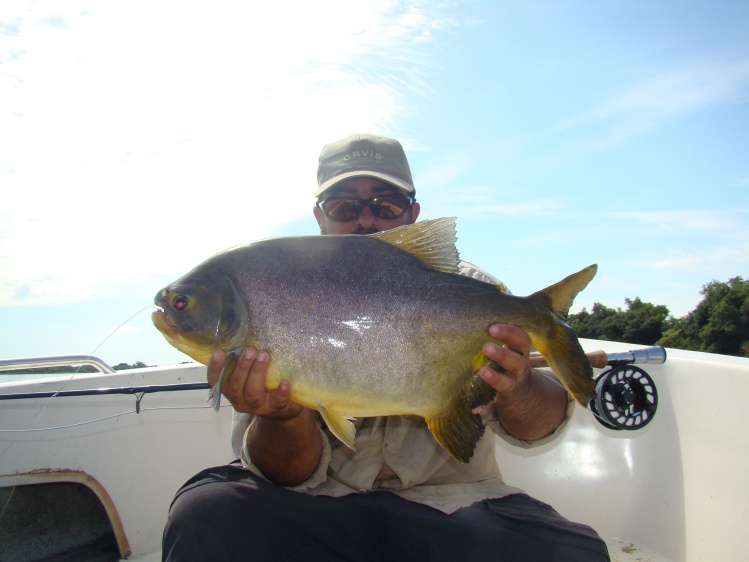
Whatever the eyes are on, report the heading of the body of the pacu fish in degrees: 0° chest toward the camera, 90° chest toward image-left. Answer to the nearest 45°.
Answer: approximately 90°

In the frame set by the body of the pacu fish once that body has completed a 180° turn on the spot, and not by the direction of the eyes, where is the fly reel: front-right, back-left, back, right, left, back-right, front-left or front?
front-left
